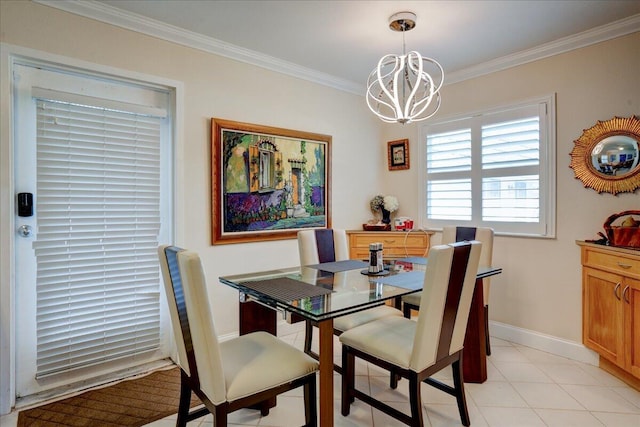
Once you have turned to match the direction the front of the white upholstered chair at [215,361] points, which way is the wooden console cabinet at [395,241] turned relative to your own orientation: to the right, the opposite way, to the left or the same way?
the opposite way

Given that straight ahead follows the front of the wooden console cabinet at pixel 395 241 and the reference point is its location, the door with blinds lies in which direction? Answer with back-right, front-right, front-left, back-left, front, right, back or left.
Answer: front-right

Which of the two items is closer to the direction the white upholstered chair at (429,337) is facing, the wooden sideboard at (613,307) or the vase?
the vase

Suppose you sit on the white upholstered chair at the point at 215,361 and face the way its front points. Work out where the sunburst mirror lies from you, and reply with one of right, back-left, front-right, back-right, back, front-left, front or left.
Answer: front-right

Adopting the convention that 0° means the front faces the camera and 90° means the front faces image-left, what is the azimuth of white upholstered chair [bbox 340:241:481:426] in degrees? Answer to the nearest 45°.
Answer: approximately 135°

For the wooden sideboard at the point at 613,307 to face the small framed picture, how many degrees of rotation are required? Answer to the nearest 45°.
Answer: approximately 45° to its right

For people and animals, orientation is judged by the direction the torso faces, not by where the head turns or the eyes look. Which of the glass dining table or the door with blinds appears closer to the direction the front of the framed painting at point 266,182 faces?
the glass dining table

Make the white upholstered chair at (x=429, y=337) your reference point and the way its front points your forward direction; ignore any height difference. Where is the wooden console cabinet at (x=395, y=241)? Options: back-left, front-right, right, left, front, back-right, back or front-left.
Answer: front-right

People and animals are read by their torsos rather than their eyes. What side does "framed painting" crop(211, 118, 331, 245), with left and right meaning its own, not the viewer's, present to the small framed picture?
left

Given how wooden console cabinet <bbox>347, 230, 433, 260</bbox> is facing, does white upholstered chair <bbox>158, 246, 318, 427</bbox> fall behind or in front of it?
in front

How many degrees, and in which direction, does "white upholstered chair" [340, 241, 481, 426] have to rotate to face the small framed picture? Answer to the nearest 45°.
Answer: approximately 45° to its right

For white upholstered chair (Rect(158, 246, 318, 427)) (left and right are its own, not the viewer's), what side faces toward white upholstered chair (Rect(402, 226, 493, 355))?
front

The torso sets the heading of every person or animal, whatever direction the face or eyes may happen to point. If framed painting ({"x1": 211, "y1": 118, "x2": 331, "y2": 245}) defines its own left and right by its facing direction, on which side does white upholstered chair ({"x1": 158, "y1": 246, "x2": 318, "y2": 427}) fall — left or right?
on its right

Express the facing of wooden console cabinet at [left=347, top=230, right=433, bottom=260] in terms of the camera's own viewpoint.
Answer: facing the viewer

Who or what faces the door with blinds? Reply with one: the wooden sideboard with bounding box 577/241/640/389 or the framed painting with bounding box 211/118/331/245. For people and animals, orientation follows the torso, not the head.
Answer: the wooden sideboard

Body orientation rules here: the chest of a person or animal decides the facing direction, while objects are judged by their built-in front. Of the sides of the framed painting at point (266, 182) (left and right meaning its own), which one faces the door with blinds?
right

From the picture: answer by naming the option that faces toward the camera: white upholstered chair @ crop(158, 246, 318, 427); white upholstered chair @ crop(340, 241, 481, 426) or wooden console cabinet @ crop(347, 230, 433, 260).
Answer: the wooden console cabinet

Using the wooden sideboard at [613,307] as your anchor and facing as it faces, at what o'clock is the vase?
The vase is roughly at 2 o'clock from the wooden sideboard.

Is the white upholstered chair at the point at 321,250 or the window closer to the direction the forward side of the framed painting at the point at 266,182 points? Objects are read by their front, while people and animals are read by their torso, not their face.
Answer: the white upholstered chair

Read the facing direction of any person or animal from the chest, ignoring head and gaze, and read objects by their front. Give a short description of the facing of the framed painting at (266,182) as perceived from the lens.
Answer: facing the viewer and to the right of the viewer

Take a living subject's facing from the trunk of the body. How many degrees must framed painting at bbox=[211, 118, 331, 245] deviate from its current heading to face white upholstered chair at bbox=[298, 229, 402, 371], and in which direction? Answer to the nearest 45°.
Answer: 0° — it already faces it
